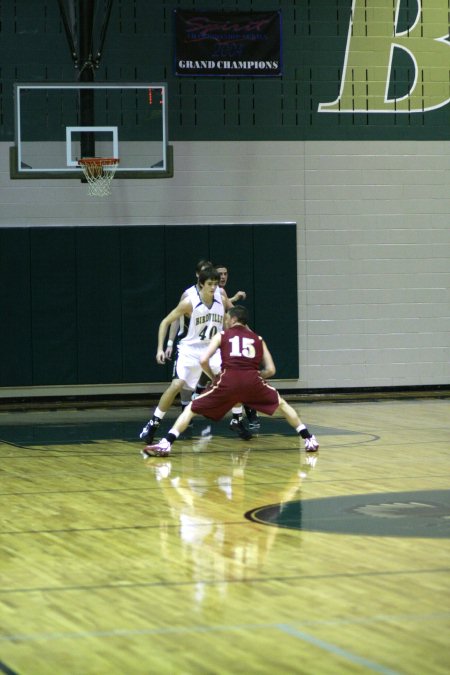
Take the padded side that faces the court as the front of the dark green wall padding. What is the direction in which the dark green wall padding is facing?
toward the camera

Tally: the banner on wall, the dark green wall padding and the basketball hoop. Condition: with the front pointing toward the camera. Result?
3

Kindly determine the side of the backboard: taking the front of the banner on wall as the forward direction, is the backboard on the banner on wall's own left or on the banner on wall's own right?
on the banner on wall's own right

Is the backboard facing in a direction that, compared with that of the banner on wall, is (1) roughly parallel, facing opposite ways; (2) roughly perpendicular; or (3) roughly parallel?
roughly parallel

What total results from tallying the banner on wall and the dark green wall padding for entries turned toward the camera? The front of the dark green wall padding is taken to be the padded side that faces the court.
2

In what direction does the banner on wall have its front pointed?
toward the camera

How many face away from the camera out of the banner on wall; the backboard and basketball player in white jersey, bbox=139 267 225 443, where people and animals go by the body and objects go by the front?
0

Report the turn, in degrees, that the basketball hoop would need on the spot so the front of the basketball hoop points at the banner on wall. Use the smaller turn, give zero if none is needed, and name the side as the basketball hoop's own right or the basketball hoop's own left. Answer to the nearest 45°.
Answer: approximately 135° to the basketball hoop's own left

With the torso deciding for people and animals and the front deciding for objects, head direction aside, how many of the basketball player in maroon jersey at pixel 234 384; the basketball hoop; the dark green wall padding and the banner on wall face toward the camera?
3

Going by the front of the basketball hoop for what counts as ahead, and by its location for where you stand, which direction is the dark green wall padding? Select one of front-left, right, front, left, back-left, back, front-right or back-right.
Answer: back

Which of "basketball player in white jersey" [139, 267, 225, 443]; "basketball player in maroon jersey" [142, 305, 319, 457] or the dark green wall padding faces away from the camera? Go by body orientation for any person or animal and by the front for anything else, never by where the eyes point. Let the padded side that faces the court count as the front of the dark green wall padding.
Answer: the basketball player in maroon jersey

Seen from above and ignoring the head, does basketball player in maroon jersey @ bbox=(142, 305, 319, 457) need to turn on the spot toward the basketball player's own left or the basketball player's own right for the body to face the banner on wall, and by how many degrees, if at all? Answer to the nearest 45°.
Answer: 0° — they already face it

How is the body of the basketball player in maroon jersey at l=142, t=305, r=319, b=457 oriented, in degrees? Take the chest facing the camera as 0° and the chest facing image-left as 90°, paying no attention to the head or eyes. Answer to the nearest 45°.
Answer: approximately 180°

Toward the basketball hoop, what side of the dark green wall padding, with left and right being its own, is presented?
front

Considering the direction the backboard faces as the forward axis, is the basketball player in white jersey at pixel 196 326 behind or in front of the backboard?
in front
